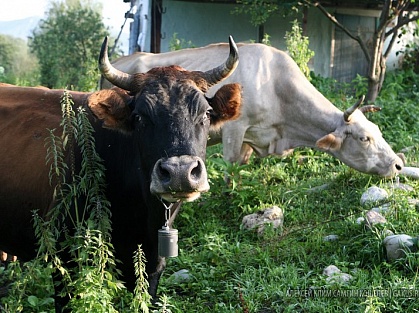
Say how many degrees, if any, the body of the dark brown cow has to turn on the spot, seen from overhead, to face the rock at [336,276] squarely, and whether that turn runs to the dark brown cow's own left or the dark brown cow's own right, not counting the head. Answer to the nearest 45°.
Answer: approximately 45° to the dark brown cow's own left

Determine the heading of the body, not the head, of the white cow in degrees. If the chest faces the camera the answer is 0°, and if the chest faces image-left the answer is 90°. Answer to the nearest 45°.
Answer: approximately 270°

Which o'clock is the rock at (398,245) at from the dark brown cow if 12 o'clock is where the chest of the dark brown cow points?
The rock is roughly at 10 o'clock from the dark brown cow.

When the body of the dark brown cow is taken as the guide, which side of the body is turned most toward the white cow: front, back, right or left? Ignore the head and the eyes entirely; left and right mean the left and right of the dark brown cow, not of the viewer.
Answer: left

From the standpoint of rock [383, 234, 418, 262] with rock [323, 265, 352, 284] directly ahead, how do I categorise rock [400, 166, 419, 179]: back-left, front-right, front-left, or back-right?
back-right

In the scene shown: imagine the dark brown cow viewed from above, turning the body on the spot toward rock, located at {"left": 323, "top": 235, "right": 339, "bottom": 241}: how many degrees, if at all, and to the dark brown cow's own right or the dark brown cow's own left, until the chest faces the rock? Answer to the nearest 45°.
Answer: approximately 90° to the dark brown cow's own left

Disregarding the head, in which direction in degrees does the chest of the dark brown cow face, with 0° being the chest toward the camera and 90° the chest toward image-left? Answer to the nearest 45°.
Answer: approximately 315°

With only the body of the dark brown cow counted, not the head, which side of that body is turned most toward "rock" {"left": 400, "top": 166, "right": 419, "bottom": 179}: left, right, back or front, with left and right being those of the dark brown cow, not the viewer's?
left

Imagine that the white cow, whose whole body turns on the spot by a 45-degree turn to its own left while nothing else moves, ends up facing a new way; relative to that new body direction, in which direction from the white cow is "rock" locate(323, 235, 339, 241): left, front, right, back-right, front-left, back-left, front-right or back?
back-right
